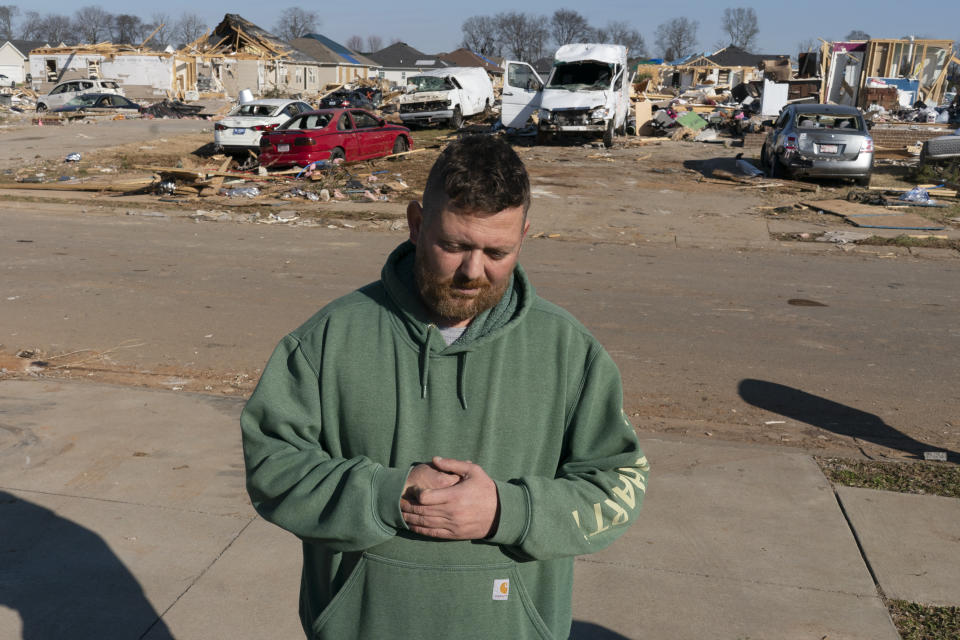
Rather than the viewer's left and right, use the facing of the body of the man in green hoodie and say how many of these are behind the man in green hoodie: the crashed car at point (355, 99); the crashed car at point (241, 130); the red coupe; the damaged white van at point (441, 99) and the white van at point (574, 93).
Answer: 5

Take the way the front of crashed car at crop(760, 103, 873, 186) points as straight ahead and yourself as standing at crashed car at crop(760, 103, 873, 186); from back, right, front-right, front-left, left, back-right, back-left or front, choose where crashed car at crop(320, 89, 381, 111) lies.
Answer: front-left

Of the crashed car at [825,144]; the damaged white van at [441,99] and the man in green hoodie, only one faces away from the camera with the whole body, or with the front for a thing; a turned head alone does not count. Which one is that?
the crashed car

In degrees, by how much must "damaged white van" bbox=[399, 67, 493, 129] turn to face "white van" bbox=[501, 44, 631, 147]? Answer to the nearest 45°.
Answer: approximately 90° to its left

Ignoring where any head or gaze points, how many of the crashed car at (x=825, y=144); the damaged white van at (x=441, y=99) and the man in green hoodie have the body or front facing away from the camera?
1

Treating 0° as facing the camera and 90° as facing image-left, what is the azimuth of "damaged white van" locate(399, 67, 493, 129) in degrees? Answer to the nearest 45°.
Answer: approximately 45°

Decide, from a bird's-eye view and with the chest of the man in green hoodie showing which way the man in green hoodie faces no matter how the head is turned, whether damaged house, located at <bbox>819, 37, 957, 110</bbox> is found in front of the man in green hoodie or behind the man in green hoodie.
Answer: behind

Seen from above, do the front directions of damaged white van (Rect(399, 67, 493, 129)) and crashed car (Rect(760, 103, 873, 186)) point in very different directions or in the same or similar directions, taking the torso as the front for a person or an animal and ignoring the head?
very different directions

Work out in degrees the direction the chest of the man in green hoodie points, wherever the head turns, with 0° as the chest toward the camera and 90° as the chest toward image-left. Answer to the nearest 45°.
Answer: approximately 0°

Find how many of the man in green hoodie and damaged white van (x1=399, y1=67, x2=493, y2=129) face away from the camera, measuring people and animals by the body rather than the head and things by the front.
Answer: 0

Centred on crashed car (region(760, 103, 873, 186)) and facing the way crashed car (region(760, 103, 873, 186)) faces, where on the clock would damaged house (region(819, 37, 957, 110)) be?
The damaged house is roughly at 12 o'clock from the crashed car.

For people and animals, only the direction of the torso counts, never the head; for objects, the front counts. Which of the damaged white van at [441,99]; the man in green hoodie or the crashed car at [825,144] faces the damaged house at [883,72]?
the crashed car

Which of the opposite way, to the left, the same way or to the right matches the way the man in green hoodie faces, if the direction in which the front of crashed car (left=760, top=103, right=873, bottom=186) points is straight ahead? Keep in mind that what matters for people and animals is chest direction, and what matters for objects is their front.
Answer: the opposite way

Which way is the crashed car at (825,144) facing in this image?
away from the camera

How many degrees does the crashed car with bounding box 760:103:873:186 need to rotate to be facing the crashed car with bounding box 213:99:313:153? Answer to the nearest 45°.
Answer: approximately 90° to its left

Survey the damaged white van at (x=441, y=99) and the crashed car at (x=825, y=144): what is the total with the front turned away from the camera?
1
